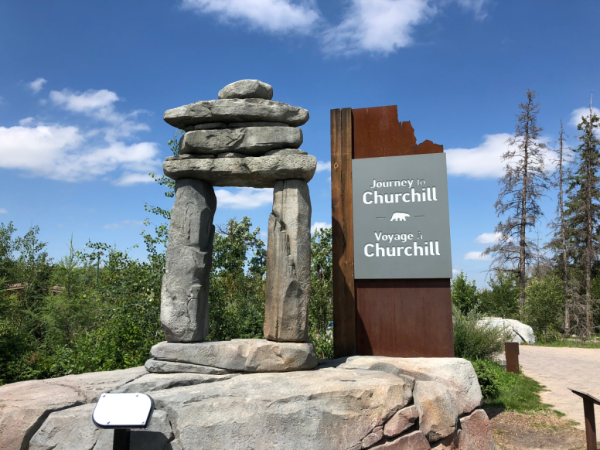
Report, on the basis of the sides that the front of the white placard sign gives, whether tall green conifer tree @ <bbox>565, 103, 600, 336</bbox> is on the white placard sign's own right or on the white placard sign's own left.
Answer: on the white placard sign's own left

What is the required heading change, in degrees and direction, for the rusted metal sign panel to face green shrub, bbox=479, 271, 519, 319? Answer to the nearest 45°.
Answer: approximately 180°

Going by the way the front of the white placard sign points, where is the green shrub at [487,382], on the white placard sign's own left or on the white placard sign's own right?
on the white placard sign's own left

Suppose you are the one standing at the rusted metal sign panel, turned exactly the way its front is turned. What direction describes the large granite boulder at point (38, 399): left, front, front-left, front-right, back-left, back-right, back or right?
front-right

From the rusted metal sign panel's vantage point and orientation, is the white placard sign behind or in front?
in front

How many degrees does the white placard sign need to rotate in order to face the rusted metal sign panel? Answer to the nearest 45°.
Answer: approximately 135° to its left

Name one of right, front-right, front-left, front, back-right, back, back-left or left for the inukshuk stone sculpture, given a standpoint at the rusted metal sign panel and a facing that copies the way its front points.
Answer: front-right

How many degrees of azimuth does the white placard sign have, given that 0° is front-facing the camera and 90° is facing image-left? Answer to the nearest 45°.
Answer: approximately 0°

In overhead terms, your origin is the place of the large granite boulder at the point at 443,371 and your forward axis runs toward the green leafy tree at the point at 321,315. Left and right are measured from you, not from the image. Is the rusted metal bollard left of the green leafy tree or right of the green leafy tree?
right

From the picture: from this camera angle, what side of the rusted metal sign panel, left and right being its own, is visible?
front

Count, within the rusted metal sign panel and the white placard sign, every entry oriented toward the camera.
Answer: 2
